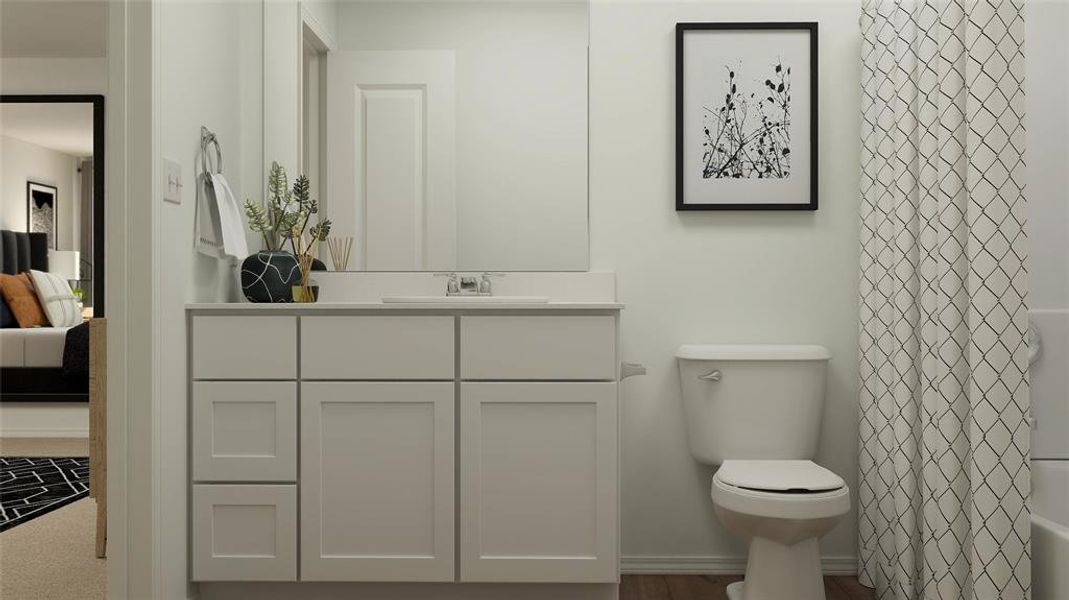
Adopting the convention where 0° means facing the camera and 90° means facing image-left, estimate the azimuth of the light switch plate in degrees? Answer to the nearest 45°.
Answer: approximately 315°

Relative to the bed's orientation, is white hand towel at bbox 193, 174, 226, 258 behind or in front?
in front

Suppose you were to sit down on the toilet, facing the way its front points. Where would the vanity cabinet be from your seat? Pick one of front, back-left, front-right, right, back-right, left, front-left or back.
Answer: front-right

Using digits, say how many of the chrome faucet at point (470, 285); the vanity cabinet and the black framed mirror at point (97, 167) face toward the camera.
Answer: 3

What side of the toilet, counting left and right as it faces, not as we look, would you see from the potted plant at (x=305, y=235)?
right

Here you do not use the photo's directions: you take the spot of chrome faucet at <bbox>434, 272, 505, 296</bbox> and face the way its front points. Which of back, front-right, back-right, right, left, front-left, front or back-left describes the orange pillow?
back-right

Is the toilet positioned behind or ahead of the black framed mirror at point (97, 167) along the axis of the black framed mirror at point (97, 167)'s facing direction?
ahead

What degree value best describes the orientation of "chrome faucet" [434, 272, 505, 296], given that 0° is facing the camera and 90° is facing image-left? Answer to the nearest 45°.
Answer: approximately 0°

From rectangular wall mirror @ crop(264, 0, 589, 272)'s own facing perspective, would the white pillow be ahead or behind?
behind

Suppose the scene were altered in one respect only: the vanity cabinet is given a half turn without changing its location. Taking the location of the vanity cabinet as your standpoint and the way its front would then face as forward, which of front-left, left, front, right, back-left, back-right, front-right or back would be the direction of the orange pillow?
front-left

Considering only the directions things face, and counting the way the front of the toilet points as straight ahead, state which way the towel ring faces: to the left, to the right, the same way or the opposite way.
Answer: to the left

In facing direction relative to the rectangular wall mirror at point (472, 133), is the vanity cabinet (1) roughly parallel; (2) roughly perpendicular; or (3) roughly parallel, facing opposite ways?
roughly parallel

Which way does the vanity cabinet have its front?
toward the camera

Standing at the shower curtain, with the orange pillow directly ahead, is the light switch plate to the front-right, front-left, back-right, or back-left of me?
front-left

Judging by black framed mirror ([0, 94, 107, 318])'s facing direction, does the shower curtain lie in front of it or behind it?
in front
